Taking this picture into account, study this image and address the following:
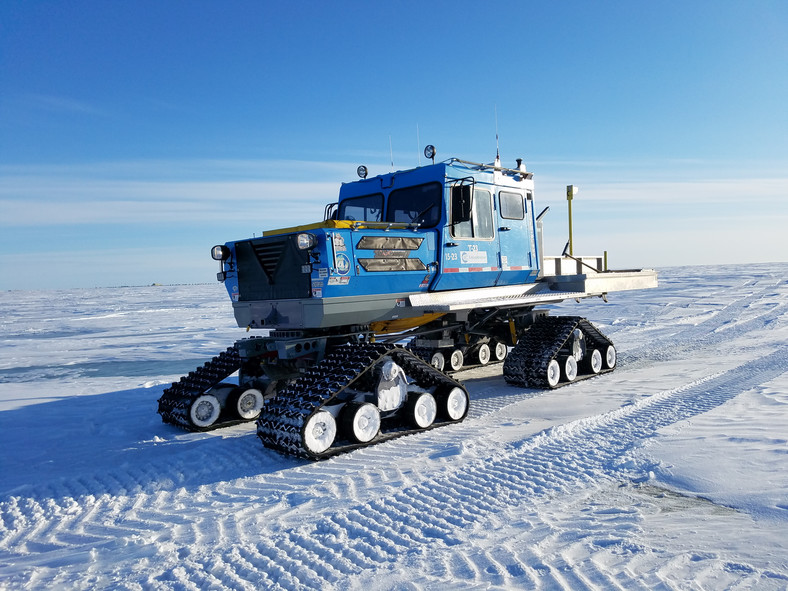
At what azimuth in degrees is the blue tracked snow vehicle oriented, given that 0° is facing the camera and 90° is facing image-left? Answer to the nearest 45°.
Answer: approximately 45°
